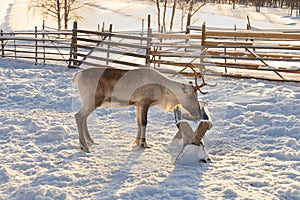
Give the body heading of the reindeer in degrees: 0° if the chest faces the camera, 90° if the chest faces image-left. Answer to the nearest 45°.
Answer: approximately 270°

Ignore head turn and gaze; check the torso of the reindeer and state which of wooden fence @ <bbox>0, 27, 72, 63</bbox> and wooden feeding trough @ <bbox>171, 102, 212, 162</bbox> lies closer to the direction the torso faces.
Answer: the wooden feeding trough

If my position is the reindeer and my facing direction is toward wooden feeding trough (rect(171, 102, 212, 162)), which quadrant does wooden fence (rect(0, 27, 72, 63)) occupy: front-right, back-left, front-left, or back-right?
back-left

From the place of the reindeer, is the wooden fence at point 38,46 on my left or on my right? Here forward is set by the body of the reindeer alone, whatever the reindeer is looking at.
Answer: on my left

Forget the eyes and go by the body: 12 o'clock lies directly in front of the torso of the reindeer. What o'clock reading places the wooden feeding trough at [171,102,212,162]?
The wooden feeding trough is roughly at 1 o'clock from the reindeer.

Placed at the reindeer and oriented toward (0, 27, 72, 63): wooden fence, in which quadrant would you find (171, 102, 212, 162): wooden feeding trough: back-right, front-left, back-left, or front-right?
back-right
